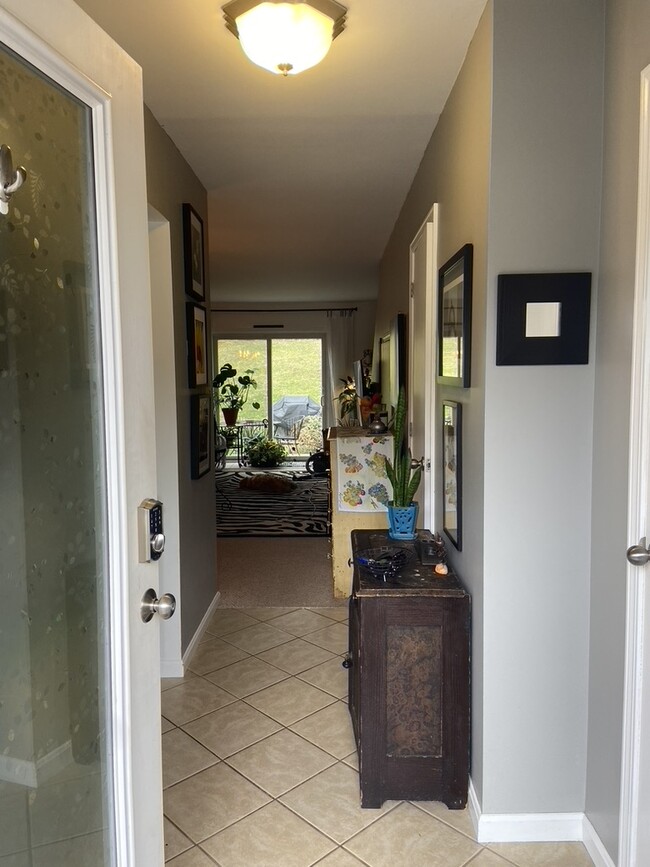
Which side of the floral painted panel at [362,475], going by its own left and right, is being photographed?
front

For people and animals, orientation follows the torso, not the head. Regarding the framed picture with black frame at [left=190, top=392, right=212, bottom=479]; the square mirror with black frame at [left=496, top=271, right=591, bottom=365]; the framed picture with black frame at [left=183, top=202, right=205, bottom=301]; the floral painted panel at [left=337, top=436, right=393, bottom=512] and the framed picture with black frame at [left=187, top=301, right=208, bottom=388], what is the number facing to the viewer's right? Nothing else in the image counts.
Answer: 3

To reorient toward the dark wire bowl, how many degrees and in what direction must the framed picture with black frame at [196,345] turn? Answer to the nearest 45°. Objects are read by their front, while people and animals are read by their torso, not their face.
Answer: approximately 45° to its right

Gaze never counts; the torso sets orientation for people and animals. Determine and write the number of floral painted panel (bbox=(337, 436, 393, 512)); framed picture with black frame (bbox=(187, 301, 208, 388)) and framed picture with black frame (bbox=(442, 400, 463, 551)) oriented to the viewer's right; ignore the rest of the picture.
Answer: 1

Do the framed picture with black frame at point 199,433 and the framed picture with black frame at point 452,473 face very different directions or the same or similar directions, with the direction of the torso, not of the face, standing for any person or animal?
very different directions

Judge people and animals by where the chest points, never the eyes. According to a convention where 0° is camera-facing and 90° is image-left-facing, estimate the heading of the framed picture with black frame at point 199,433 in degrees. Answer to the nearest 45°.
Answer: approximately 270°

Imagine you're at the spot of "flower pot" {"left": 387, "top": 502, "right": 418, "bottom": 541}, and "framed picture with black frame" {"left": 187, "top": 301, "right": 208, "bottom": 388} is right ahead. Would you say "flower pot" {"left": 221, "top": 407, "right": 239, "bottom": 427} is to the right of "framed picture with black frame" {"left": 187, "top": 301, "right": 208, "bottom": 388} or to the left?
right

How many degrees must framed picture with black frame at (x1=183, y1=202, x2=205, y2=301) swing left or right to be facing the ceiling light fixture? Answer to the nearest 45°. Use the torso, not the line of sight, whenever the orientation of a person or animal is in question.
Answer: approximately 90° to its right

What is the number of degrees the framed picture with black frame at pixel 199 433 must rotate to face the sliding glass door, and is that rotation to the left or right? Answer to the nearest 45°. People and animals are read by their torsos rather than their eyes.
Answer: approximately 90° to its left

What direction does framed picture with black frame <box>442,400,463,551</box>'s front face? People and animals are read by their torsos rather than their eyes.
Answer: to the viewer's left

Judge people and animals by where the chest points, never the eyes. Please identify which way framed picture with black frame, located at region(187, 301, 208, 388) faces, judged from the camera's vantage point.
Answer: facing to the right of the viewer

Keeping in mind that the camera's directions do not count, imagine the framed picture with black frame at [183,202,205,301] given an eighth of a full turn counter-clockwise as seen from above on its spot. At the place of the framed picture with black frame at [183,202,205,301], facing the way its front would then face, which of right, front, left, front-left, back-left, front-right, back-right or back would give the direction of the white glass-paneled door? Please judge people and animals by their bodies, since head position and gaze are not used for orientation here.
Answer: back-right
